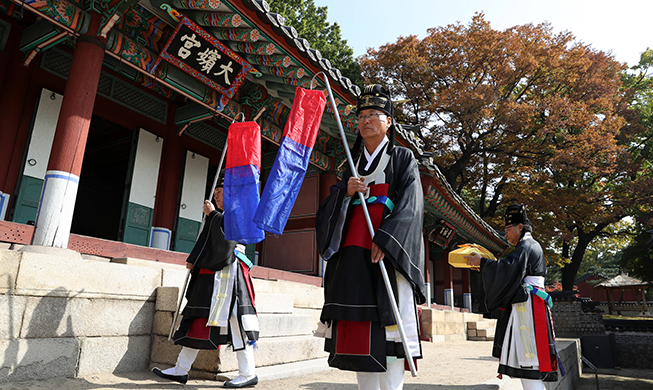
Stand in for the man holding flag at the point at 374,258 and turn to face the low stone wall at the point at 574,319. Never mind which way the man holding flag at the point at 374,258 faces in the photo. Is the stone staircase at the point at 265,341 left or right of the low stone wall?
left

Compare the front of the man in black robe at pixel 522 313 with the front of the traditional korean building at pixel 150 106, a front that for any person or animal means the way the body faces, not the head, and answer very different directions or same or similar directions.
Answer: very different directions

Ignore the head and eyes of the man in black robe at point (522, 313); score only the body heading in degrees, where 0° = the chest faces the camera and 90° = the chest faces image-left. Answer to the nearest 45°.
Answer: approximately 90°

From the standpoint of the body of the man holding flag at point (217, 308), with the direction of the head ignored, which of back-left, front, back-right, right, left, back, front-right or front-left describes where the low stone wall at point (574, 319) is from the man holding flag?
back-right

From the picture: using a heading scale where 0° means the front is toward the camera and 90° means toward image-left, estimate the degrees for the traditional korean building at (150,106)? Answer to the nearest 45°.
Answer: approximately 315°

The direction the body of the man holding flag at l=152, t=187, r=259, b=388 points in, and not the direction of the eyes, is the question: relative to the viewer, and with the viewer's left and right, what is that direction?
facing to the left of the viewer

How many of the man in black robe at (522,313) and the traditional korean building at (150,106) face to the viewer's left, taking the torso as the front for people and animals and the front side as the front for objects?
1
